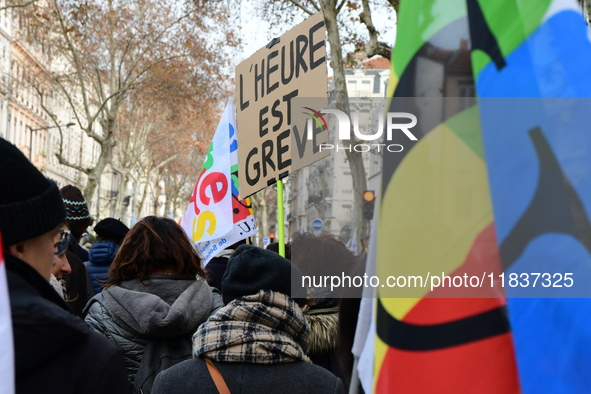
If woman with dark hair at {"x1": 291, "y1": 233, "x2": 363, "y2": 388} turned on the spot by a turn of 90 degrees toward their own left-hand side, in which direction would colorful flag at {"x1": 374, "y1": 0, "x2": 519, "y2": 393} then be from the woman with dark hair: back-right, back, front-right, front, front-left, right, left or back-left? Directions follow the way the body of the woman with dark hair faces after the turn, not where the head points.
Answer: left

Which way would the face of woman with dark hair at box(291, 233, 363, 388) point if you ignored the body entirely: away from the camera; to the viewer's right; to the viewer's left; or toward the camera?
away from the camera

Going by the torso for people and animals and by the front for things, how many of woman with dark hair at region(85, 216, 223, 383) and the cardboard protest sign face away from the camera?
1

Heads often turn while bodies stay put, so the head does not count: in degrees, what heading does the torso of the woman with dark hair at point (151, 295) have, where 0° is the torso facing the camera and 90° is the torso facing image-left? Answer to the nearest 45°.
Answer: approximately 180°

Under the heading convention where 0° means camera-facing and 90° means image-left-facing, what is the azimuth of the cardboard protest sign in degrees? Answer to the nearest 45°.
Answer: approximately 45°

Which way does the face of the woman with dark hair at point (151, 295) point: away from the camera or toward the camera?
away from the camera

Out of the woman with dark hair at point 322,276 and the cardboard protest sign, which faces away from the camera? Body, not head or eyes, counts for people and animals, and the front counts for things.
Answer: the woman with dark hair

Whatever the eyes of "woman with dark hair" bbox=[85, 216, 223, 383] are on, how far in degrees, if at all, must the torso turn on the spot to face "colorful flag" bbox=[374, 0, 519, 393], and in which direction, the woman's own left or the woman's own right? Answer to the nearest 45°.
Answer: approximately 180°

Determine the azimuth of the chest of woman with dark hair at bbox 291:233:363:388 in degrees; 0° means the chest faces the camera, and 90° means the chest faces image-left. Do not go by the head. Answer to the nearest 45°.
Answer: approximately 180°
